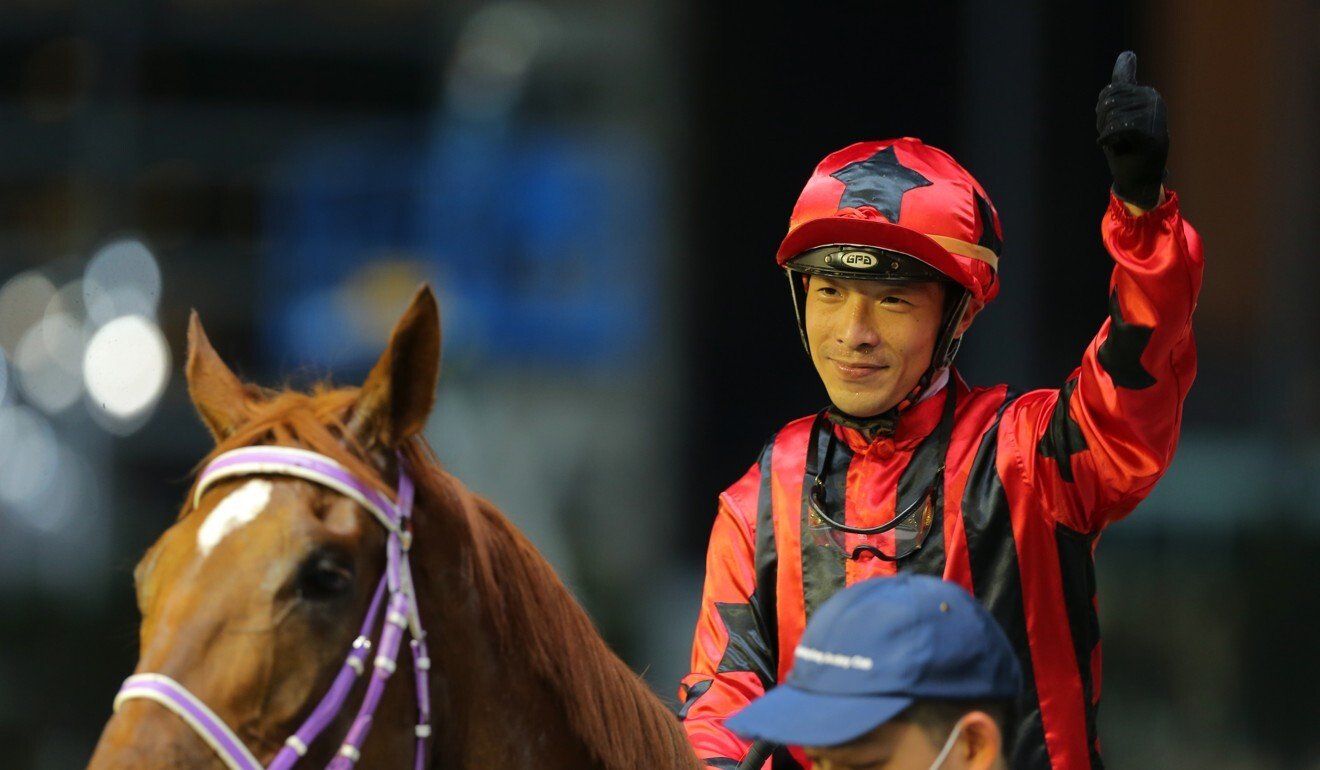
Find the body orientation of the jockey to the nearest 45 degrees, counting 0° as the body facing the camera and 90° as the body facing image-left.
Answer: approximately 45°

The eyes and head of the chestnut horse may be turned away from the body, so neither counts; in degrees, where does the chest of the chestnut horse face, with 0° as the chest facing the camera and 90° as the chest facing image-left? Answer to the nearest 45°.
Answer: approximately 45°
